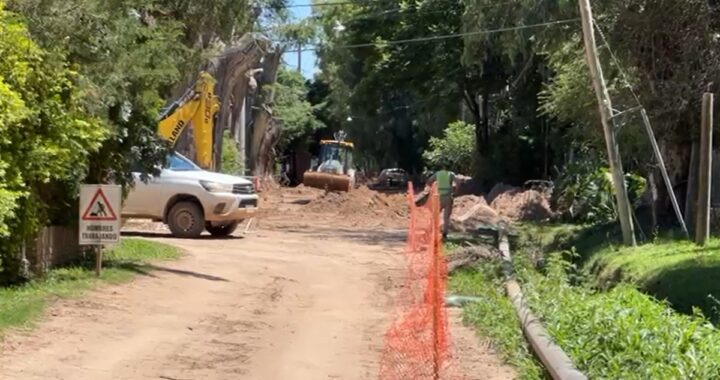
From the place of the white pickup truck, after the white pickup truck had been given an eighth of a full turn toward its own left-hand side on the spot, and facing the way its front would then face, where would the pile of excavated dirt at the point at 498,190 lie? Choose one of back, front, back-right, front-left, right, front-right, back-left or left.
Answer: front-left

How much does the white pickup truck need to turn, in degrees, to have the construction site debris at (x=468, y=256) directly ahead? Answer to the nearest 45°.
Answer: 0° — it already faces it

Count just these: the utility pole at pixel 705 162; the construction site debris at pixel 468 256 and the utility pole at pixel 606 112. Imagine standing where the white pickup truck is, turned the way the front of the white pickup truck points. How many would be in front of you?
3

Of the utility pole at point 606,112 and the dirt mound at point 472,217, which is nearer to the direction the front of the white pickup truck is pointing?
the utility pole

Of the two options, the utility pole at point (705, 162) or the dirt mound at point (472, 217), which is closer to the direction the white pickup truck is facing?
the utility pole

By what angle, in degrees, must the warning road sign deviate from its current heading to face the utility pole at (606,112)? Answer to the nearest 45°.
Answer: approximately 90° to its left

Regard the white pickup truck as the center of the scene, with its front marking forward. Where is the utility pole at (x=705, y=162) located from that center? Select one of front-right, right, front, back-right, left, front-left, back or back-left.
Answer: front

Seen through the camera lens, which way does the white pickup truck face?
facing the viewer and to the right of the viewer

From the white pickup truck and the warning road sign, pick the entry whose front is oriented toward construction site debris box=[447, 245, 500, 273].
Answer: the white pickup truck

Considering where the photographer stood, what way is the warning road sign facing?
facing the viewer

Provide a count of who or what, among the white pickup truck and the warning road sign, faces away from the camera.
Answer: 0
